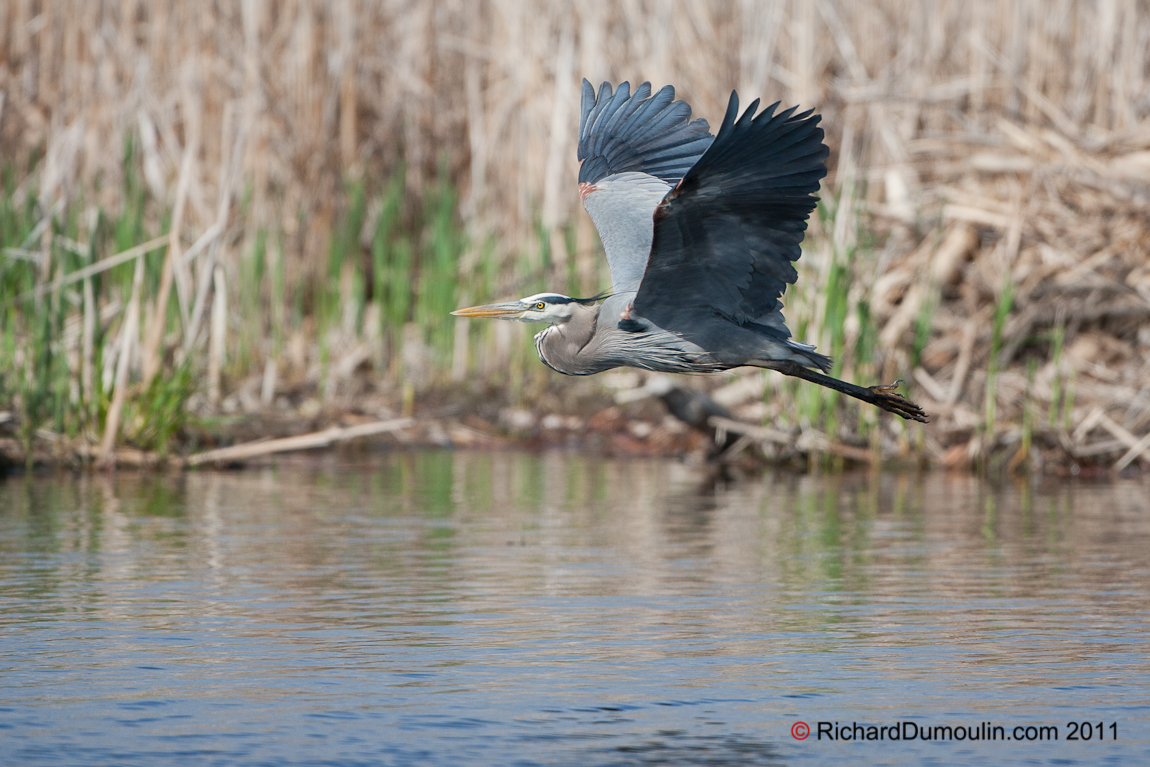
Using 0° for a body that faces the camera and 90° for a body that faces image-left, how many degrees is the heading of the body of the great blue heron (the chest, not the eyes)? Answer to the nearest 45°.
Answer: approximately 90°

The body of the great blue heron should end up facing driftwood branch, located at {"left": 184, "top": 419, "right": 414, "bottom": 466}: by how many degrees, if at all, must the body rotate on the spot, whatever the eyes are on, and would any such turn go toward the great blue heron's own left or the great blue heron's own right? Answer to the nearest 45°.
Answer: approximately 45° to the great blue heron's own right
